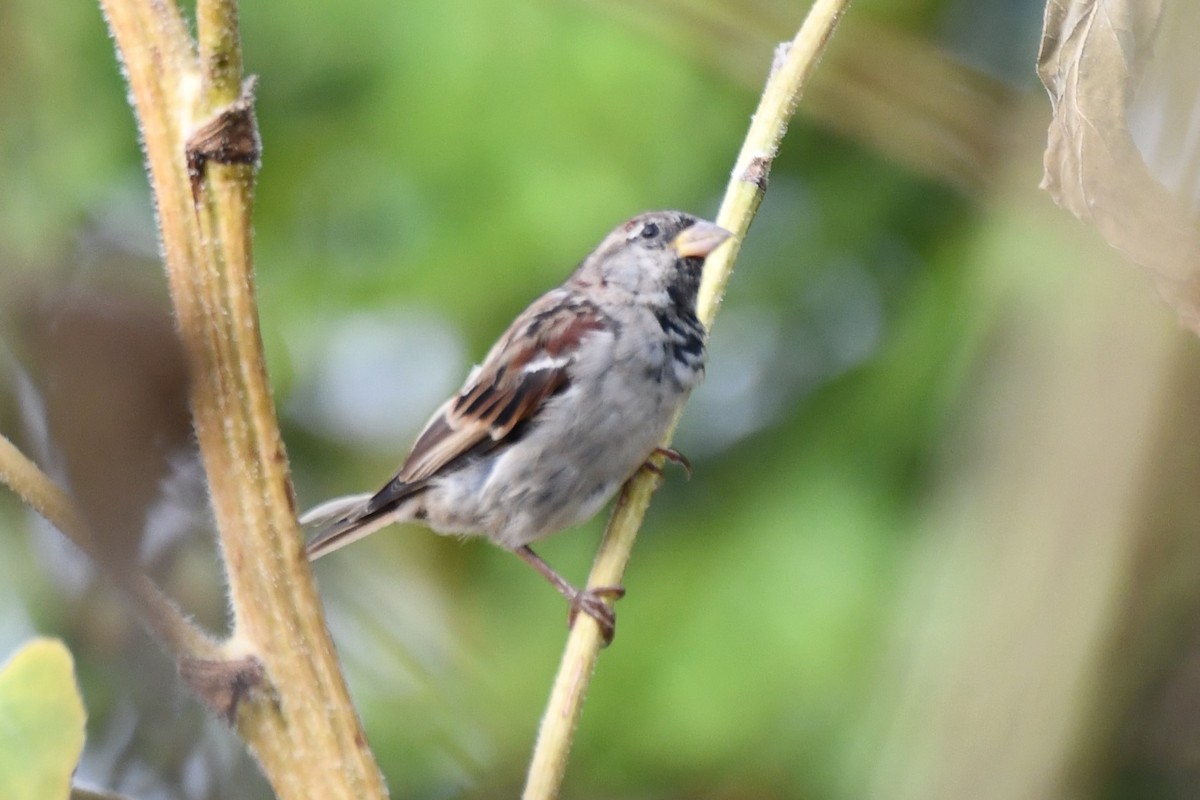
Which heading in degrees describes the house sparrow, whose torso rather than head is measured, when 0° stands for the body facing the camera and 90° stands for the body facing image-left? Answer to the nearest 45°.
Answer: approximately 270°
